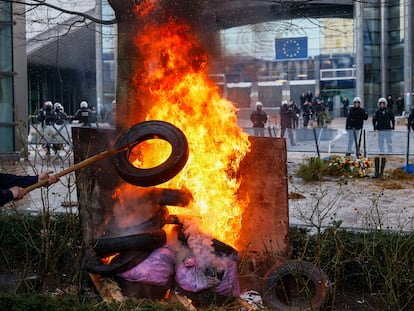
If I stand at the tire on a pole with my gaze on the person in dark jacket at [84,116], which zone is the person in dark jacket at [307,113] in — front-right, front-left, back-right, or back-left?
front-right

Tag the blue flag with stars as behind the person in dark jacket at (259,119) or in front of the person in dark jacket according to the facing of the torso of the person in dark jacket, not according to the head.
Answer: behind

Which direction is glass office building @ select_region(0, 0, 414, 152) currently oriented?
toward the camera

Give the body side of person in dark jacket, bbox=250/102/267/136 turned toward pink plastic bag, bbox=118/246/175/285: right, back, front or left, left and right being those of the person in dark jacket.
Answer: front

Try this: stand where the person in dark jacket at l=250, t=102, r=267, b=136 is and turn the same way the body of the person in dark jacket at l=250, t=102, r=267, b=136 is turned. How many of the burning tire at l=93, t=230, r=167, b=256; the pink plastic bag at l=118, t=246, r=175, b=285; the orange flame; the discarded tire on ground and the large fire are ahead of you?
5

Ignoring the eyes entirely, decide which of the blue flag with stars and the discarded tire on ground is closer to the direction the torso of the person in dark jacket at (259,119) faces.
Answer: the discarded tire on ground

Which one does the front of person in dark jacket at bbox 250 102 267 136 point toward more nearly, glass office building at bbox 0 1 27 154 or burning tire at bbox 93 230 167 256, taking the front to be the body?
the burning tire

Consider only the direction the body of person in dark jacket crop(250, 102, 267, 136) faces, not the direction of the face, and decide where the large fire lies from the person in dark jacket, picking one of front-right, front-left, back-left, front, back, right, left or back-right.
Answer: front

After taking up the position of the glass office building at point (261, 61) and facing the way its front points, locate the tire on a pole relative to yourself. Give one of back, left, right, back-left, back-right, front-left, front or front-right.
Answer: front

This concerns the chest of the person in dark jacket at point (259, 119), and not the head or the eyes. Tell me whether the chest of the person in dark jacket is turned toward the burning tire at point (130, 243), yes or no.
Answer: yes

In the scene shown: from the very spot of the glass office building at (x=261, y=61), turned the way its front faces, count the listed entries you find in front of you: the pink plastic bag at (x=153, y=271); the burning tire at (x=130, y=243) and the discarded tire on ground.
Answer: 3

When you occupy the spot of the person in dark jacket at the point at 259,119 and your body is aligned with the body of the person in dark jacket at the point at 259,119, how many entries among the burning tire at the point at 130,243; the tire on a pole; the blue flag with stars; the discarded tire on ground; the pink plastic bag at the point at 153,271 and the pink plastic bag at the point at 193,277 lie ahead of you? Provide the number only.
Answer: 5

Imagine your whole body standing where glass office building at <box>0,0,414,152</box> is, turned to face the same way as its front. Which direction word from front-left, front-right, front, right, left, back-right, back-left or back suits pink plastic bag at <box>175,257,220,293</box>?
front

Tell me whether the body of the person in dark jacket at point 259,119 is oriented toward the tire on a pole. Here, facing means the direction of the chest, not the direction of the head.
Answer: yes

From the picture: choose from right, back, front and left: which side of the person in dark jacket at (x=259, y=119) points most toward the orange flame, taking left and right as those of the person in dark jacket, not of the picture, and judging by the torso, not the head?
front

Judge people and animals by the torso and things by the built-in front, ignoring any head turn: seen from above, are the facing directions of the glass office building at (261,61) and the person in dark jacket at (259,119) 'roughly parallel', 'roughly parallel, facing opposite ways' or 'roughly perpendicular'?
roughly parallel

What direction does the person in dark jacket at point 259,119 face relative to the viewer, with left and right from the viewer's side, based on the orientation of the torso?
facing the viewer
